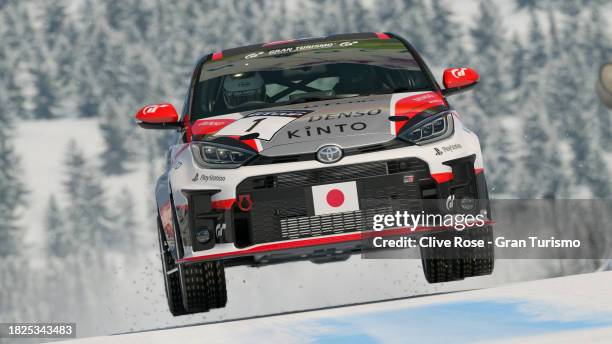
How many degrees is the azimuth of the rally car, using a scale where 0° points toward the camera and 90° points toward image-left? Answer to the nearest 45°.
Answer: approximately 0°
